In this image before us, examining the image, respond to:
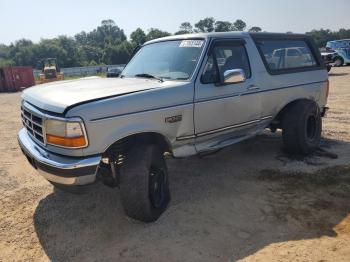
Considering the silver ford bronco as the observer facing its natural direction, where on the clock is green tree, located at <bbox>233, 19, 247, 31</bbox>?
The green tree is roughly at 5 o'clock from the silver ford bronco.

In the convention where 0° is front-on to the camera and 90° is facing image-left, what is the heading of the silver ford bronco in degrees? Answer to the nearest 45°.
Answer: approximately 45°
